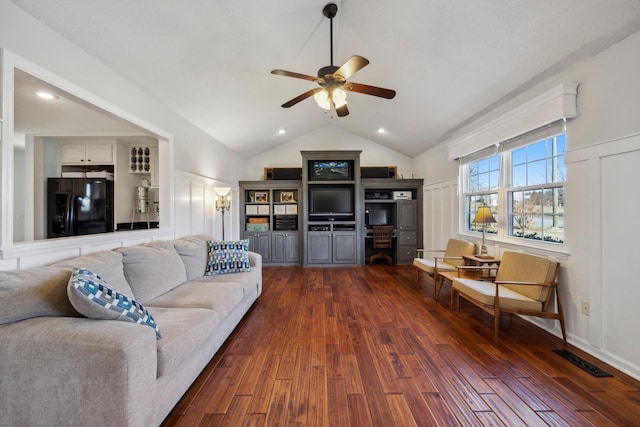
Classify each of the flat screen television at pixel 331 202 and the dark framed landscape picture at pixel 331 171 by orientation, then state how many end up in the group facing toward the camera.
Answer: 2

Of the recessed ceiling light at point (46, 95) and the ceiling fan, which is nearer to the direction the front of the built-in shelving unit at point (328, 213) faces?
the ceiling fan

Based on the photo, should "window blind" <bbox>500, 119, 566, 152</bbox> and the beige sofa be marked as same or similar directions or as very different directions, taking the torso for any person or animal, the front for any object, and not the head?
very different directions

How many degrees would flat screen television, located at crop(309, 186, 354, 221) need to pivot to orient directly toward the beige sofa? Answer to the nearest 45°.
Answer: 0° — it already faces it

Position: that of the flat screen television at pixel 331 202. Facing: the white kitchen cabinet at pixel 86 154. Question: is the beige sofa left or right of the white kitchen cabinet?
left

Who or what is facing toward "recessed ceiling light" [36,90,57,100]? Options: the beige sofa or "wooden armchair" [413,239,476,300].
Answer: the wooden armchair

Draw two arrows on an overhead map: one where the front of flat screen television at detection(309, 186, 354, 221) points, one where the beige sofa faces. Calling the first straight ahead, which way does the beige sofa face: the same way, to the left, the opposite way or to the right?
to the left

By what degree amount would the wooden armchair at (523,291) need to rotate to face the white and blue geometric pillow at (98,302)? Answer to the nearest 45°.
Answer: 0° — it already faces it

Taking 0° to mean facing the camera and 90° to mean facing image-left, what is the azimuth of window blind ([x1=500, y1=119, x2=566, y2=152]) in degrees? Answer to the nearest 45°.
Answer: approximately 45°

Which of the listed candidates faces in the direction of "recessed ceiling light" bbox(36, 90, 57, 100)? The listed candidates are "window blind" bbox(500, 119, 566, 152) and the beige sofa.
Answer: the window blind

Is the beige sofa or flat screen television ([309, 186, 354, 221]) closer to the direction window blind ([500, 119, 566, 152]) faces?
the beige sofa
